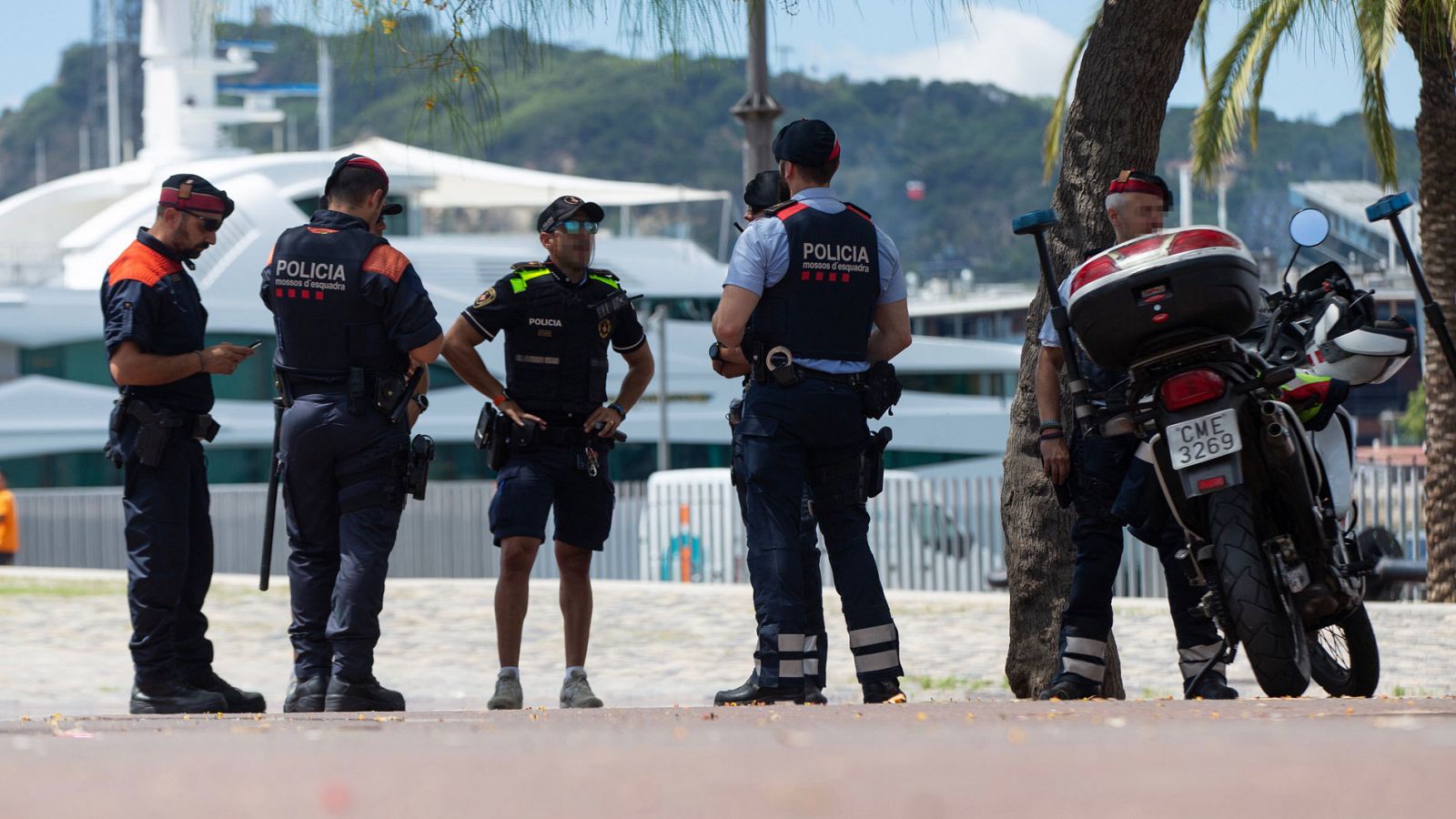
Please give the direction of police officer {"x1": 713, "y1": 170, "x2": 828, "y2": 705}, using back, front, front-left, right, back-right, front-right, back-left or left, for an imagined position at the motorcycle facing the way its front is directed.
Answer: left

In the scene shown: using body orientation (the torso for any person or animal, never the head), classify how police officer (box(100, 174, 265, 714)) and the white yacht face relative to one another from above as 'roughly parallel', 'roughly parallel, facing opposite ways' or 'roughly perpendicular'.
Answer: roughly parallel, facing opposite ways

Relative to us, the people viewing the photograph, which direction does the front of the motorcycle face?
facing away from the viewer and to the right of the viewer

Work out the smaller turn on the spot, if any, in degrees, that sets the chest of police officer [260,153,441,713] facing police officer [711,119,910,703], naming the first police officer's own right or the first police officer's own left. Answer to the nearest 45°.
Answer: approximately 45° to the first police officer's own right

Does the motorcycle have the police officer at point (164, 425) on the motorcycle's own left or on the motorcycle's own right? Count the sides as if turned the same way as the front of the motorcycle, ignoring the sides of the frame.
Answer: on the motorcycle's own left

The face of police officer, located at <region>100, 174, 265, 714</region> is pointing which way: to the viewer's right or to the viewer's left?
to the viewer's right

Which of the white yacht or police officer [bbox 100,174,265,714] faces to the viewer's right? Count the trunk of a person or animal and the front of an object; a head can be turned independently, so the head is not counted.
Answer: the police officer

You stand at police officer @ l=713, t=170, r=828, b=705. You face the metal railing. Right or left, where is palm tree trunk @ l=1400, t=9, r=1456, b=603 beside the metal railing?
right

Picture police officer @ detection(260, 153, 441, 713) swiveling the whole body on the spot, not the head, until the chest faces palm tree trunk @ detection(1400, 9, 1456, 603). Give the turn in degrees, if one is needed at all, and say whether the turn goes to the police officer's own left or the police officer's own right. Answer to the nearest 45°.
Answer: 0° — they already face it

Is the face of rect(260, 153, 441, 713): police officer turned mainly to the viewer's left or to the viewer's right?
to the viewer's right

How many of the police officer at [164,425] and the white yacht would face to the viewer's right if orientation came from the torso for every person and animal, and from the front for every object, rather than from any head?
1

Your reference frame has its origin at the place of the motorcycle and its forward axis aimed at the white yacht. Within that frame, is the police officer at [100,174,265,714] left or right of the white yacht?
left

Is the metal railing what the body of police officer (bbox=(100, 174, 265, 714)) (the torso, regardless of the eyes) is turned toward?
no

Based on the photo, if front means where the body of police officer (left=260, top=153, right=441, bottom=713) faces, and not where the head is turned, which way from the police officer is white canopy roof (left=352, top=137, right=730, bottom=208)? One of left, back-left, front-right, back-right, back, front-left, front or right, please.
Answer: front-left

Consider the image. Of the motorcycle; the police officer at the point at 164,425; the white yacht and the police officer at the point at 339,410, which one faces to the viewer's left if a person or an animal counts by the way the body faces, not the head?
the white yacht

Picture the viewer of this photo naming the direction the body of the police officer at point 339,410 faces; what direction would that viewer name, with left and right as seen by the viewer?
facing away from the viewer and to the right of the viewer

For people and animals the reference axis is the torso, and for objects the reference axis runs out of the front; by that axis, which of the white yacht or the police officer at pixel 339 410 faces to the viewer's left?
the white yacht

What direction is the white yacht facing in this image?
to the viewer's left

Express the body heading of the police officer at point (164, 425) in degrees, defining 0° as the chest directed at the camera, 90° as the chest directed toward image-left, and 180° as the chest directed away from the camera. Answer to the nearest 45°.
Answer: approximately 270°
